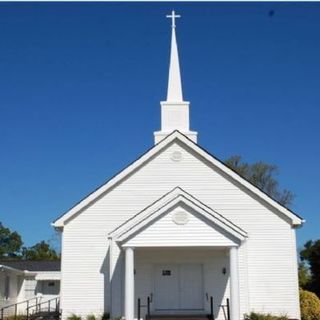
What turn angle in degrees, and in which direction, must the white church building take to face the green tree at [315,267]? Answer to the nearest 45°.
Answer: approximately 135° to its left

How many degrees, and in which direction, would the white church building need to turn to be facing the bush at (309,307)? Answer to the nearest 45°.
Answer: approximately 135° to its left

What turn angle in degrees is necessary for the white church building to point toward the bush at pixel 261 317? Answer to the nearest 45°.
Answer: approximately 90° to its left

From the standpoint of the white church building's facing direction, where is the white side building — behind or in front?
behind

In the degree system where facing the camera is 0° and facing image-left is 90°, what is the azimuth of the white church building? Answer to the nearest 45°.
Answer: approximately 0°
